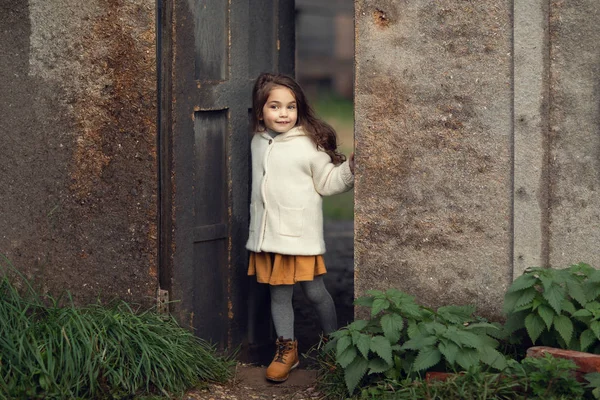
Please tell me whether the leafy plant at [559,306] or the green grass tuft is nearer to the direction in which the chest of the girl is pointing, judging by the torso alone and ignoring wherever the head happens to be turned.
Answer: the green grass tuft

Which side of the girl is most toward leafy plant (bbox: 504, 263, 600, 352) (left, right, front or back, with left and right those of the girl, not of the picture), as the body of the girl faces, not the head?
left

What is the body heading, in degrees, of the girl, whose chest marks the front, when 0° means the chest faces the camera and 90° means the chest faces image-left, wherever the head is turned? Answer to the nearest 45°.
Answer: approximately 45°

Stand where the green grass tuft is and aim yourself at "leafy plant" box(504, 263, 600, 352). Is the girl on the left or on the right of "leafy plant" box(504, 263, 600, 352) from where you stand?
left

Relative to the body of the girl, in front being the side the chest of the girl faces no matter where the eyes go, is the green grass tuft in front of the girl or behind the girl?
in front
